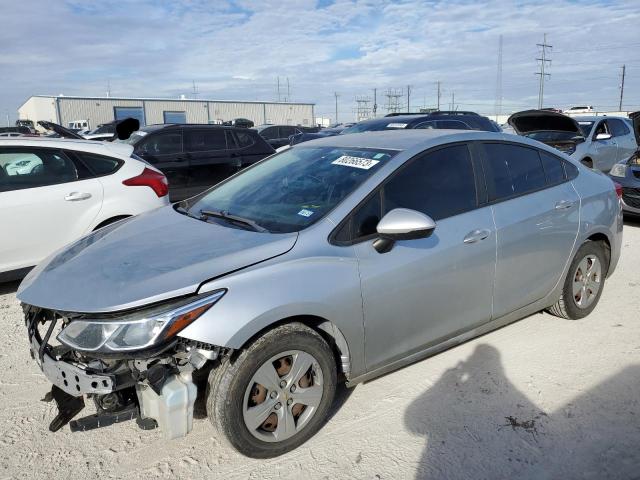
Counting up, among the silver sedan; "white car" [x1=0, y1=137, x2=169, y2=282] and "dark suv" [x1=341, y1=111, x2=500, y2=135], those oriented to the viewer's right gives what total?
0

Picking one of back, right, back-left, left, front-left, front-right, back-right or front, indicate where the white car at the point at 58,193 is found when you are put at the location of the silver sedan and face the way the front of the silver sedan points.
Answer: right

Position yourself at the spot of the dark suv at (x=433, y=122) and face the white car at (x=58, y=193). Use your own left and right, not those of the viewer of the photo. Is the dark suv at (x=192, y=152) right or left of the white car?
right

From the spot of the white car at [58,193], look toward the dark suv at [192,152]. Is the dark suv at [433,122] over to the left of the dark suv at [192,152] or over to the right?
right

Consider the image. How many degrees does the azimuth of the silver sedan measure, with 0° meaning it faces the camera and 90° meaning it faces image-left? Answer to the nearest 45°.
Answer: approximately 45°

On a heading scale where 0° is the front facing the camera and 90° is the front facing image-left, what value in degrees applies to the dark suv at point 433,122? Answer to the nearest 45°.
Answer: approximately 45°

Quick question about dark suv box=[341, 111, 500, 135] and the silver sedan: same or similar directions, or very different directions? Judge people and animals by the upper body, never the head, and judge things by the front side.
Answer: same or similar directions

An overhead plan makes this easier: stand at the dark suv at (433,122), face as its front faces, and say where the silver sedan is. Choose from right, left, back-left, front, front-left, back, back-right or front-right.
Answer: front-left

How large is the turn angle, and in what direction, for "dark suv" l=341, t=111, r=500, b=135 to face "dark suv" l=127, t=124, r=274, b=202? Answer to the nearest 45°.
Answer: approximately 45° to its right

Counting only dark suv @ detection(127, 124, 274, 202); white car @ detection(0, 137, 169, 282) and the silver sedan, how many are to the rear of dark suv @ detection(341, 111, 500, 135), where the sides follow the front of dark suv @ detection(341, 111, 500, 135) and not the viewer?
0

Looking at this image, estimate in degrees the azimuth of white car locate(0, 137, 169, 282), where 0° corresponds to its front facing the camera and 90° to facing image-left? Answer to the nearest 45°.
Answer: approximately 90°

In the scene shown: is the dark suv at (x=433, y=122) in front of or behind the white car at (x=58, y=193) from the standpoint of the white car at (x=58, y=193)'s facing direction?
behind

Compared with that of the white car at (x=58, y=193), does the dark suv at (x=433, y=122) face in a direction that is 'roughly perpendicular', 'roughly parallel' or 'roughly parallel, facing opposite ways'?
roughly parallel

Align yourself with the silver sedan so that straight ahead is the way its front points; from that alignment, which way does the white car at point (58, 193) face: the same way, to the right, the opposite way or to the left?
the same way

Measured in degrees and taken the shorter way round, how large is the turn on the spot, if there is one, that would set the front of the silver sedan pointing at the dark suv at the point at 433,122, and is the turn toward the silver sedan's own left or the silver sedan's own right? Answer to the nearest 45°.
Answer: approximately 135° to the silver sedan's own right

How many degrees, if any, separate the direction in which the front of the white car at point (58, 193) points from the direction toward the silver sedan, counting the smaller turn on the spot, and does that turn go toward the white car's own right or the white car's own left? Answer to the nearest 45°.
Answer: approximately 90° to the white car's own left
